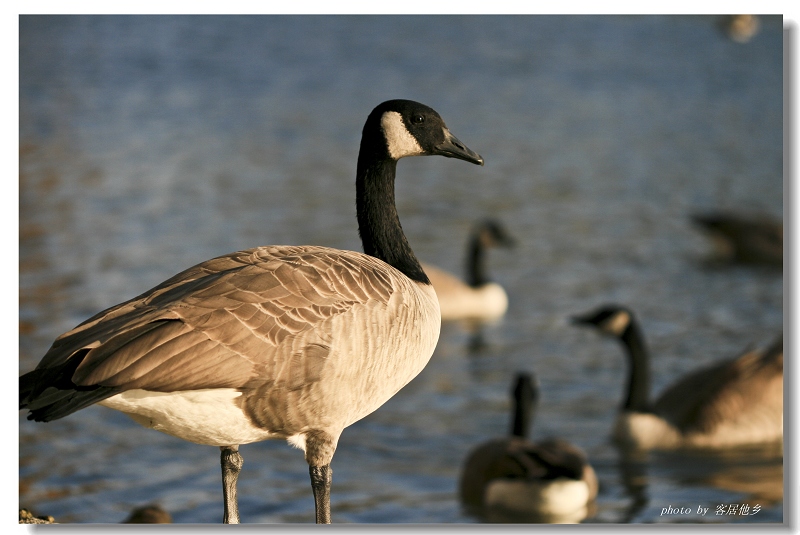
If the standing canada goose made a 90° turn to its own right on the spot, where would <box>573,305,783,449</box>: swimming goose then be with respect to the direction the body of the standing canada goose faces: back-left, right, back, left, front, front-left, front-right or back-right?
back-left

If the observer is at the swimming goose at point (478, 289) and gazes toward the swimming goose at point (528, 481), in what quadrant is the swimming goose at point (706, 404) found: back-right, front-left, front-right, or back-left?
front-left

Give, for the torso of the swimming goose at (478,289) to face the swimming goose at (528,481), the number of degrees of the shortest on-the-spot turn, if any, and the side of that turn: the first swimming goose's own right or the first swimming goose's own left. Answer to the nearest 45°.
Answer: approximately 90° to the first swimming goose's own right

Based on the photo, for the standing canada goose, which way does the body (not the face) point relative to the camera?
to the viewer's right

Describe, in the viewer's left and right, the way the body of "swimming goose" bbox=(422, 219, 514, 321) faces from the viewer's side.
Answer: facing to the right of the viewer

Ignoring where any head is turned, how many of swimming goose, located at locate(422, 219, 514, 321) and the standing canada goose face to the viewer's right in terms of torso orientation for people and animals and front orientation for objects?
2

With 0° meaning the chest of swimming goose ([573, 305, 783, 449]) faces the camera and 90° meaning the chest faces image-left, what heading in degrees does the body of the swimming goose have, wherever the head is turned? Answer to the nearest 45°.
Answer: approximately 90°

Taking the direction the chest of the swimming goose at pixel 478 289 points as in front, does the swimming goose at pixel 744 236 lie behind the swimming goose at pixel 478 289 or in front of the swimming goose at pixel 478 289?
in front

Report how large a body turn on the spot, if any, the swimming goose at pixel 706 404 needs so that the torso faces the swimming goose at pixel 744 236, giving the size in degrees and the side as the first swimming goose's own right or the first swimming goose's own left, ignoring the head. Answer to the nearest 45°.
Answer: approximately 90° to the first swimming goose's own right

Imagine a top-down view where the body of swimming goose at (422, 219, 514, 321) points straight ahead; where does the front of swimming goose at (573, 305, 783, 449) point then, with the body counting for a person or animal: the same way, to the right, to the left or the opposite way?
the opposite way
